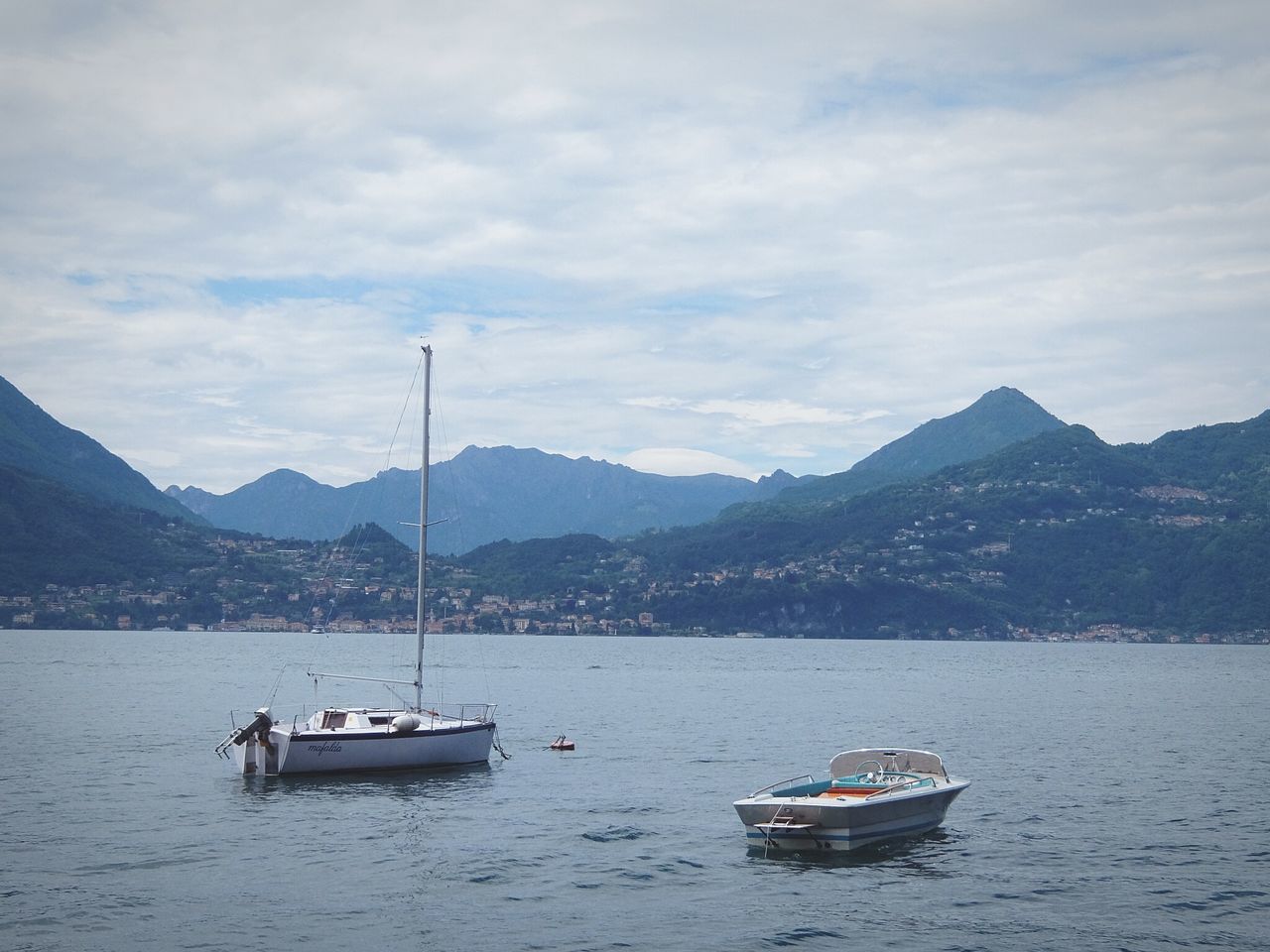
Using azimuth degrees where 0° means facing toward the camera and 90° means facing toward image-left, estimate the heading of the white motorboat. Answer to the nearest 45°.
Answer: approximately 225°
